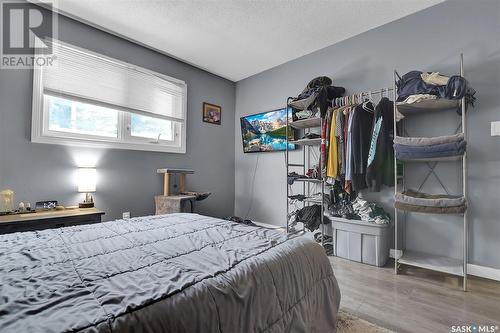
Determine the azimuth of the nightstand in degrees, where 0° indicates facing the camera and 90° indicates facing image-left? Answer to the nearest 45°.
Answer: approximately 0°

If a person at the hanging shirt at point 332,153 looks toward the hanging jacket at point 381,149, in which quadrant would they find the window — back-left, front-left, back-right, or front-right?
back-right

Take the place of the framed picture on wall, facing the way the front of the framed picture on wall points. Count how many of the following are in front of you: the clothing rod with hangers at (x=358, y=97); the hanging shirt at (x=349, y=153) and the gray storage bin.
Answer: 3

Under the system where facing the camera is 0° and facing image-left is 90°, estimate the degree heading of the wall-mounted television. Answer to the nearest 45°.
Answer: approximately 45°

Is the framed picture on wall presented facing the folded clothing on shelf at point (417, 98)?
yes

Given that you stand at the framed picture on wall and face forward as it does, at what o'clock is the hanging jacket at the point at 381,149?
The hanging jacket is roughly at 12 o'clock from the framed picture on wall.

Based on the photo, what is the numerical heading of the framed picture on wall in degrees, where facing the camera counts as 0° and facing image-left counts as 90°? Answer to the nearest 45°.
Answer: approximately 315°

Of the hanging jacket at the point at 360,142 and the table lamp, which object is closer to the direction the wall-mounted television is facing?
the table lamp

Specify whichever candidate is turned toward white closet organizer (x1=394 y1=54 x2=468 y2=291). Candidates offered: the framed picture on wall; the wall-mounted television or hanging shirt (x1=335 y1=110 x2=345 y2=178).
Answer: the framed picture on wall

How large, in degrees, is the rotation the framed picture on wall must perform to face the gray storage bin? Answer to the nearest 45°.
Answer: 0° — it already faces it
